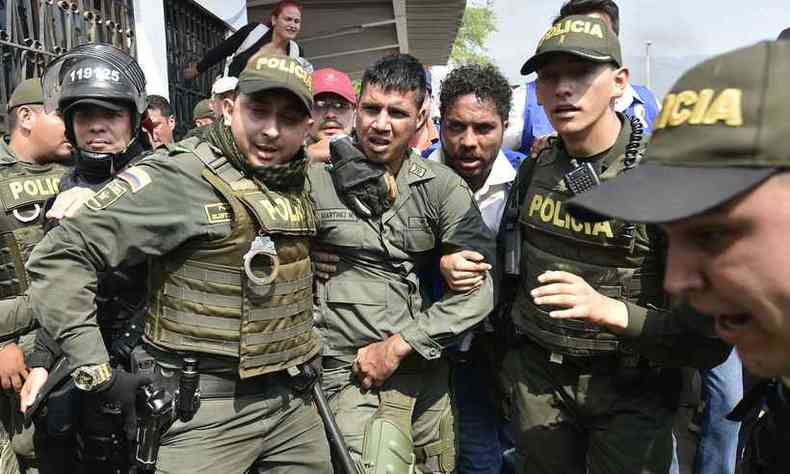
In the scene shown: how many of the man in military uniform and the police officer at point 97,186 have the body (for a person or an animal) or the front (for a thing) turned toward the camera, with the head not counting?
2

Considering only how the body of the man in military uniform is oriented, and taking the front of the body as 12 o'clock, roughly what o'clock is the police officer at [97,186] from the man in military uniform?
The police officer is roughly at 3 o'clock from the man in military uniform.

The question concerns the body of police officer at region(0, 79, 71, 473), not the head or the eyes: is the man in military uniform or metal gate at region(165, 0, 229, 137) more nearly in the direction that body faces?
the man in military uniform

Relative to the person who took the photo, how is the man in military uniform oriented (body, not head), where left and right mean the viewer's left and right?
facing the viewer

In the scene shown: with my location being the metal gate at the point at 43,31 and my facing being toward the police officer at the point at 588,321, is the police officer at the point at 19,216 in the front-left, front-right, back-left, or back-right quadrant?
front-right

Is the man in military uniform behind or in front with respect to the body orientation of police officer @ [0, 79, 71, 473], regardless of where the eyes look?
in front

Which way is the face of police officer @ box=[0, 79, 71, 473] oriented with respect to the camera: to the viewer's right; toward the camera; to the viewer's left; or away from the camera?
to the viewer's right

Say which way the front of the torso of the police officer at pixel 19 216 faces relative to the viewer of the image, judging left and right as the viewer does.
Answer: facing the viewer and to the right of the viewer

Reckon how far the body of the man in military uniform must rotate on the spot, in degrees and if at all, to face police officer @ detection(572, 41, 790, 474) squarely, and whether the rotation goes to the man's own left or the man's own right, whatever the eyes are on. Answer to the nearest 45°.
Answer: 0° — they already face them
